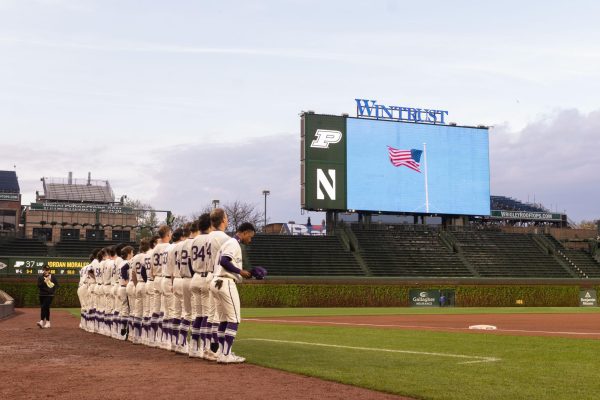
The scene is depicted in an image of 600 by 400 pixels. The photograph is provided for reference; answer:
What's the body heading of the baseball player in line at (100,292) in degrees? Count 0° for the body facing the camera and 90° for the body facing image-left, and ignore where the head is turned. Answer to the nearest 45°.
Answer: approximately 225°

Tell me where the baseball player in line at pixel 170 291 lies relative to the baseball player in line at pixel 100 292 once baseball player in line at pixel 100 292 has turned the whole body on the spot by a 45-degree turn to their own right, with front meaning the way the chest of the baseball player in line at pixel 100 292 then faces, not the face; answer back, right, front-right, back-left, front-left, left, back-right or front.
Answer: right

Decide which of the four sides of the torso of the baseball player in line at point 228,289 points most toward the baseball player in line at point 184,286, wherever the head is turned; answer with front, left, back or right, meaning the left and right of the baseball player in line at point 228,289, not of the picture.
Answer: left

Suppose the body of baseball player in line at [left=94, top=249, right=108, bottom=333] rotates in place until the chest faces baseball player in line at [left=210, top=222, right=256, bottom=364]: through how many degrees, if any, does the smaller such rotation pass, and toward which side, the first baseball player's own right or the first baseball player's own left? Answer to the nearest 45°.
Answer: approximately 135° to the first baseball player's own right

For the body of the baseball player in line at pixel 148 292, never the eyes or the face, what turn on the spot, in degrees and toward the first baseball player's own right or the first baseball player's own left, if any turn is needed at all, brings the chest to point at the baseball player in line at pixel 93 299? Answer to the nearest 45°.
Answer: approximately 45° to the first baseball player's own left

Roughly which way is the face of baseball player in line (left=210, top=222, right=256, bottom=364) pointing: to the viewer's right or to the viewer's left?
to the viewer's right

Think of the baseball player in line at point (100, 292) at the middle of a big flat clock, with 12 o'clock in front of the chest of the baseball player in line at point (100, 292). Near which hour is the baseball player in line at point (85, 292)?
the baseball player in line at point (85, 292) is roughly at 10 o'clock from the baseball player in line at point (100, 292).

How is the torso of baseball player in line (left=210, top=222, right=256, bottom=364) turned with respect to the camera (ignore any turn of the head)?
to the viewer's right

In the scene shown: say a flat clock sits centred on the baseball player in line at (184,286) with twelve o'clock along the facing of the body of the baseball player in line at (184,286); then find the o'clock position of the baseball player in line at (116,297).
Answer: the baseball player in line at (116,297) is roughly at 10 o'clock from the baseball player in line at (184,286).

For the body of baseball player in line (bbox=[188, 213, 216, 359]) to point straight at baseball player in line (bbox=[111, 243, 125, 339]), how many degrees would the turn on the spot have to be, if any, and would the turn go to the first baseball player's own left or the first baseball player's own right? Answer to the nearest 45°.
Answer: approximately 45° to the first baseball player's own left
